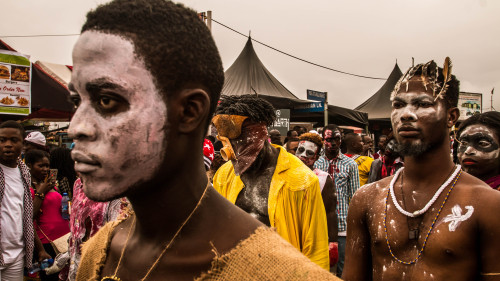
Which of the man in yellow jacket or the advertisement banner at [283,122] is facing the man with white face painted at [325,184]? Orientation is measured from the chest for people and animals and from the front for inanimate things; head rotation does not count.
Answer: the advertisement banner

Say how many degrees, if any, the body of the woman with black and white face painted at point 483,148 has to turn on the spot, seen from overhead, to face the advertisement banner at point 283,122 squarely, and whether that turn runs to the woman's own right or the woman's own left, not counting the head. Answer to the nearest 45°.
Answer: approximately 90° to the woman's own right

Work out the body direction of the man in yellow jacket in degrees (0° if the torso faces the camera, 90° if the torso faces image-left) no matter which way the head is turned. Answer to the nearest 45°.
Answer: approximately 45°

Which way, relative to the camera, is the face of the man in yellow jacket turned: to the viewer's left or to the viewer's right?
to the viewer's left

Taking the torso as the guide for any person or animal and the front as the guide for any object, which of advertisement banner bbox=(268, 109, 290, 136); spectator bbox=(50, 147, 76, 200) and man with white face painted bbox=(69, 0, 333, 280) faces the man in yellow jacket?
the advertisement banner

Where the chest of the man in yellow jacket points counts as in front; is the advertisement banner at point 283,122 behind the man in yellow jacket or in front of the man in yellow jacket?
behind
